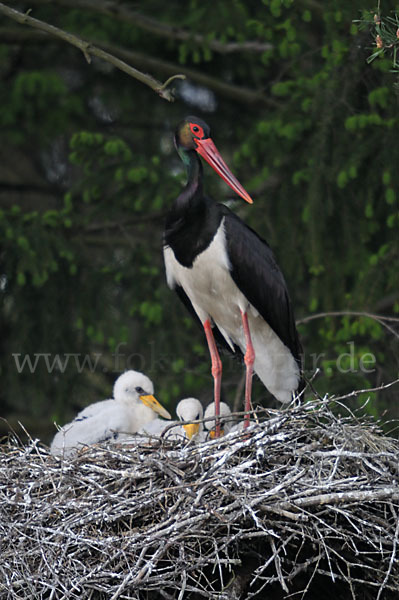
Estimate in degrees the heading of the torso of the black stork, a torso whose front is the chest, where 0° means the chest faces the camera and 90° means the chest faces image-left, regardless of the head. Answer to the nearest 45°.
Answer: approximately 45°

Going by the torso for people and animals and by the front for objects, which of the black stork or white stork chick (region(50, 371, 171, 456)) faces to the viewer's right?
the white stork chick

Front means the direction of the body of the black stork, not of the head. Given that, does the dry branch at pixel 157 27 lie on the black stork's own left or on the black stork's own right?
on the black stork's own right

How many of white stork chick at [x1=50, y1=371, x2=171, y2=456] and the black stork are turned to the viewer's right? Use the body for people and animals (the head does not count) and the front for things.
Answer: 1

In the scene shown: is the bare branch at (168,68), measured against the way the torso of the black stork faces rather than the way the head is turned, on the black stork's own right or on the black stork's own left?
on the black stork's own right

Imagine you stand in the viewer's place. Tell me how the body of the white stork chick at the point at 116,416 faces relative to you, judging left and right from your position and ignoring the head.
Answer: facing to the right of the viewer

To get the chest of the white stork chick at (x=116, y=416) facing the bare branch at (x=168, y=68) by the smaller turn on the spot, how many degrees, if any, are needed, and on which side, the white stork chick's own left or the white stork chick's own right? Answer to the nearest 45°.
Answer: approximately 90° to the white stork chick's own left
